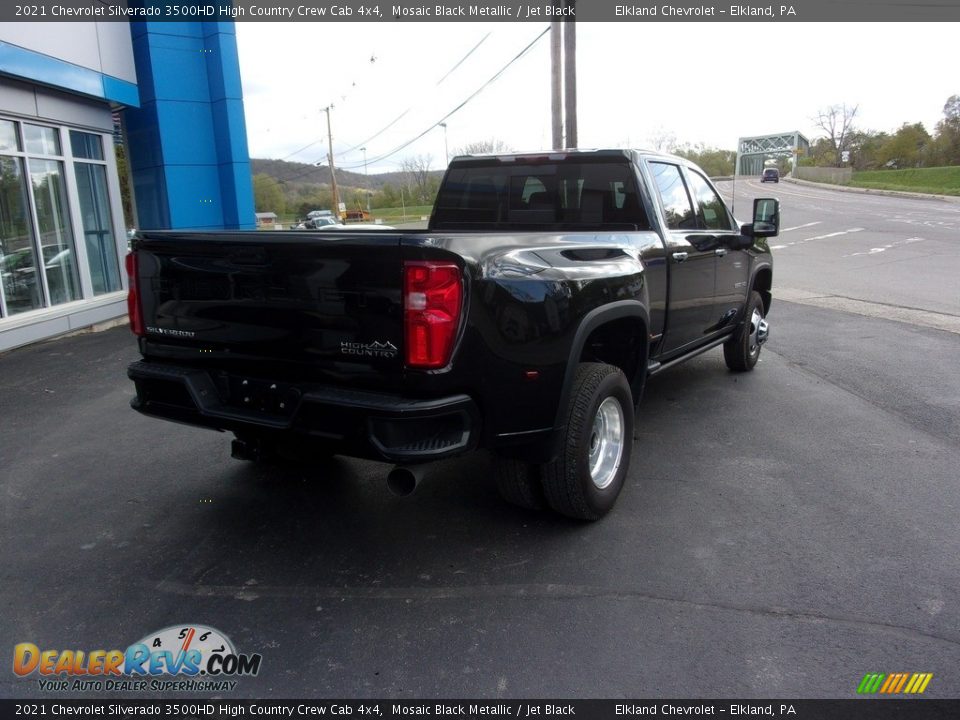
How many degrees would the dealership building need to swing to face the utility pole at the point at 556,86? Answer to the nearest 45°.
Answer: approximately 45° to its left

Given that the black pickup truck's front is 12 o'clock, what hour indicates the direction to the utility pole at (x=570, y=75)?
The utility pole is roughly at 11 o'clock from the black pickup truck.

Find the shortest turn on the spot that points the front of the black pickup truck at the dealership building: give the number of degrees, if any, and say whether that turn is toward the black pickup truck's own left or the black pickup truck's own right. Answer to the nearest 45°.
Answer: approximately 90° to the black pickup truck's own left

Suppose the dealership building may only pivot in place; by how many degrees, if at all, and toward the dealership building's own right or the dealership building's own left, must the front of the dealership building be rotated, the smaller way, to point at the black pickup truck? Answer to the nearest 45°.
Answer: approximately 45° to the dealership building's own right

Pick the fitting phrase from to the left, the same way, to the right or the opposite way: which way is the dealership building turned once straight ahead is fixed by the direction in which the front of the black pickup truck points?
to the right

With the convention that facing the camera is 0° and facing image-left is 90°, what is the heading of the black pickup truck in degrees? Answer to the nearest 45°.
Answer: approximately 225°

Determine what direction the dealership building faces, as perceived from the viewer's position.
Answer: facing the viewer and to the right of the viewer

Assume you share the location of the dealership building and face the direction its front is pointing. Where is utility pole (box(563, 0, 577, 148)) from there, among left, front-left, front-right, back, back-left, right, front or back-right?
front-left

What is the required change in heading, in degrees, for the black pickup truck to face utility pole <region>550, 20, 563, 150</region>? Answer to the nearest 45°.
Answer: approximately 45° to its left

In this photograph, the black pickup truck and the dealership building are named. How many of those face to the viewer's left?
0
